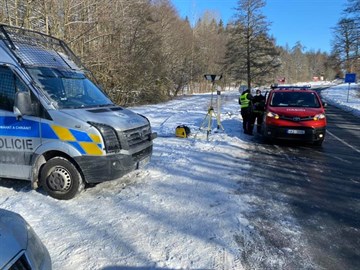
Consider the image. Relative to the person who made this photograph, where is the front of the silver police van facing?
facing the viewer and to the right of the viewer

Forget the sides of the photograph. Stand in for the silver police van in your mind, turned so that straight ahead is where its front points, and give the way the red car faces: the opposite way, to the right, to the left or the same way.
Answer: to the right

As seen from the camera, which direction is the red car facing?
toward the camera

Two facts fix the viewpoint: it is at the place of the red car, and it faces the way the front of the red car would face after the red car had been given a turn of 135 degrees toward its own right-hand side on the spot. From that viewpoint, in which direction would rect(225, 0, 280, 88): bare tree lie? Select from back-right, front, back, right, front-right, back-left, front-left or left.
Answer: front-right

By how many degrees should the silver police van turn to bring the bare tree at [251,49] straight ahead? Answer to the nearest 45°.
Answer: approximately 90° to its left

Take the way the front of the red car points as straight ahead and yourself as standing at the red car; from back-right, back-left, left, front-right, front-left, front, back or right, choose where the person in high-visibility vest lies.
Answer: back-right

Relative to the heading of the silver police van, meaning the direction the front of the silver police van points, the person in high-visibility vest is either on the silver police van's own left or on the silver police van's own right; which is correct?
on the silver police van's own left
